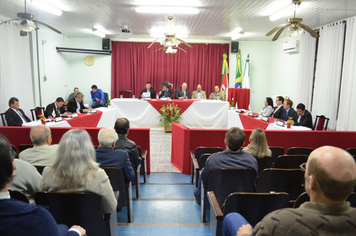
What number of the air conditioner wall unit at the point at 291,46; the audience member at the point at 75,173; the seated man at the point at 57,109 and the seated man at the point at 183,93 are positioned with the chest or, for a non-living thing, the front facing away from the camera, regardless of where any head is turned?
1

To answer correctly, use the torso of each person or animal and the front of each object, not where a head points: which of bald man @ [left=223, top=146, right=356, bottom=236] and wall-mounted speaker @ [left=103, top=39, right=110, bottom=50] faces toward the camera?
the wall-mounted speaker

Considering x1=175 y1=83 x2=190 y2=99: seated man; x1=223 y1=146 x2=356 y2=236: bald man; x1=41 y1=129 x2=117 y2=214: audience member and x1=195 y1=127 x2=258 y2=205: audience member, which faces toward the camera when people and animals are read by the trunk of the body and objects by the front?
the seated man

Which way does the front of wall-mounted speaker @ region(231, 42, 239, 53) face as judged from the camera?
facing the viewer

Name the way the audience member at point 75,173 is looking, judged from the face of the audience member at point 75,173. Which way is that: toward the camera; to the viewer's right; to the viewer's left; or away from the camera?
away from the camera

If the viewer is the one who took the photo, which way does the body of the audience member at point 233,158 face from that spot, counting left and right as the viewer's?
facing away from the viewer

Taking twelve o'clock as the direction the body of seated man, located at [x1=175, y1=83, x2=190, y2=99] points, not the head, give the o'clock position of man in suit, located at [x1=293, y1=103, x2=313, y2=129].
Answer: The man in suit is roughly at 11 o'clock from the seated man.

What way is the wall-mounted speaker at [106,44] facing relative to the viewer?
toward the camera

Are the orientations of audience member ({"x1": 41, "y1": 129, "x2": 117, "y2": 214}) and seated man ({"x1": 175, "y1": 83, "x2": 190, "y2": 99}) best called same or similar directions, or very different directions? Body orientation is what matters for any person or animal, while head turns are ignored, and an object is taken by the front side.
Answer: very different directions

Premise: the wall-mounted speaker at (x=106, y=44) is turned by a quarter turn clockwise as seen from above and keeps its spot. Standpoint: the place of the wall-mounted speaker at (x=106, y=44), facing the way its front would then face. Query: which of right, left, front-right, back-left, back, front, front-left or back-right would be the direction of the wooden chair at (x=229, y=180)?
left

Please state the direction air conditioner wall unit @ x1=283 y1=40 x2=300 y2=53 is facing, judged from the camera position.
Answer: facing the viewer and to the left of the viewer

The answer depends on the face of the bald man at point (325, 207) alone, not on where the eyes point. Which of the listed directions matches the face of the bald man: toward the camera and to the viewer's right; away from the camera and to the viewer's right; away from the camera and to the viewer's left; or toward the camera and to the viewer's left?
away from the camera and to the viewer's left

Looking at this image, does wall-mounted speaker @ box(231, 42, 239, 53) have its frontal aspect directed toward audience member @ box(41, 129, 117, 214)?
yes

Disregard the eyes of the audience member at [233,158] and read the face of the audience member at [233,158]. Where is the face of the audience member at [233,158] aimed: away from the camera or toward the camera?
away from the camera

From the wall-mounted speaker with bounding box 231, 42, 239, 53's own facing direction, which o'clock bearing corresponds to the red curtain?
The red curtain is roughly at 3 o'clock from the wall-mounted speaker.

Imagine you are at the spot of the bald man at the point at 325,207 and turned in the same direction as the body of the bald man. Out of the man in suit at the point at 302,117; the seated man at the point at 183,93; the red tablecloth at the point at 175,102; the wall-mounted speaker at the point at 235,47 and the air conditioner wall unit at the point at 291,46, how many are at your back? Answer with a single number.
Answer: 0

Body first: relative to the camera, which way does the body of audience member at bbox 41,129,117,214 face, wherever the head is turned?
away from the camera

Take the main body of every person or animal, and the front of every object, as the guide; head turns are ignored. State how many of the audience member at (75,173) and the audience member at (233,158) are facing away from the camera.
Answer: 2

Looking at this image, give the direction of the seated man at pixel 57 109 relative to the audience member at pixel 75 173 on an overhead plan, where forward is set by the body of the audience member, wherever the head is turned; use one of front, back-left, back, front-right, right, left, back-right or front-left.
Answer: front
